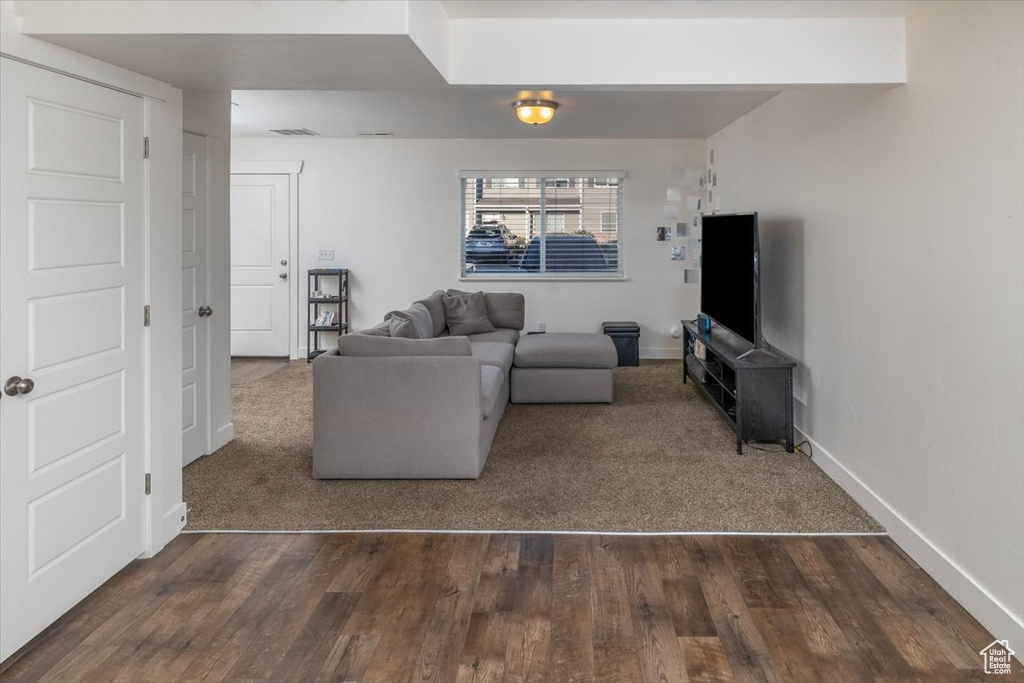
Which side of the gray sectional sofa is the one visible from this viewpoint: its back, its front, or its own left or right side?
right

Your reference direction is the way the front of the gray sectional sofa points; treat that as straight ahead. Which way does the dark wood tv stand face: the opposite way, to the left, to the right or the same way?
the opposite way

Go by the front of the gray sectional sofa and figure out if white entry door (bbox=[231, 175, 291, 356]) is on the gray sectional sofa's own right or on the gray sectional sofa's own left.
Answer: on the gray sectional sofa's own left

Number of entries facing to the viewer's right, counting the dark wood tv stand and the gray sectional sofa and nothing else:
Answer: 1

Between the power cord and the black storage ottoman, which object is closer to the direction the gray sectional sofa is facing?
the power cord

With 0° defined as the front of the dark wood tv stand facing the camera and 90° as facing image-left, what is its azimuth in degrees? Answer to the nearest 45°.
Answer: approximately 90°

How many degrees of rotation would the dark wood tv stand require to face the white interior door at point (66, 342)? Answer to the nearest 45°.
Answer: approximately 45° to its left
